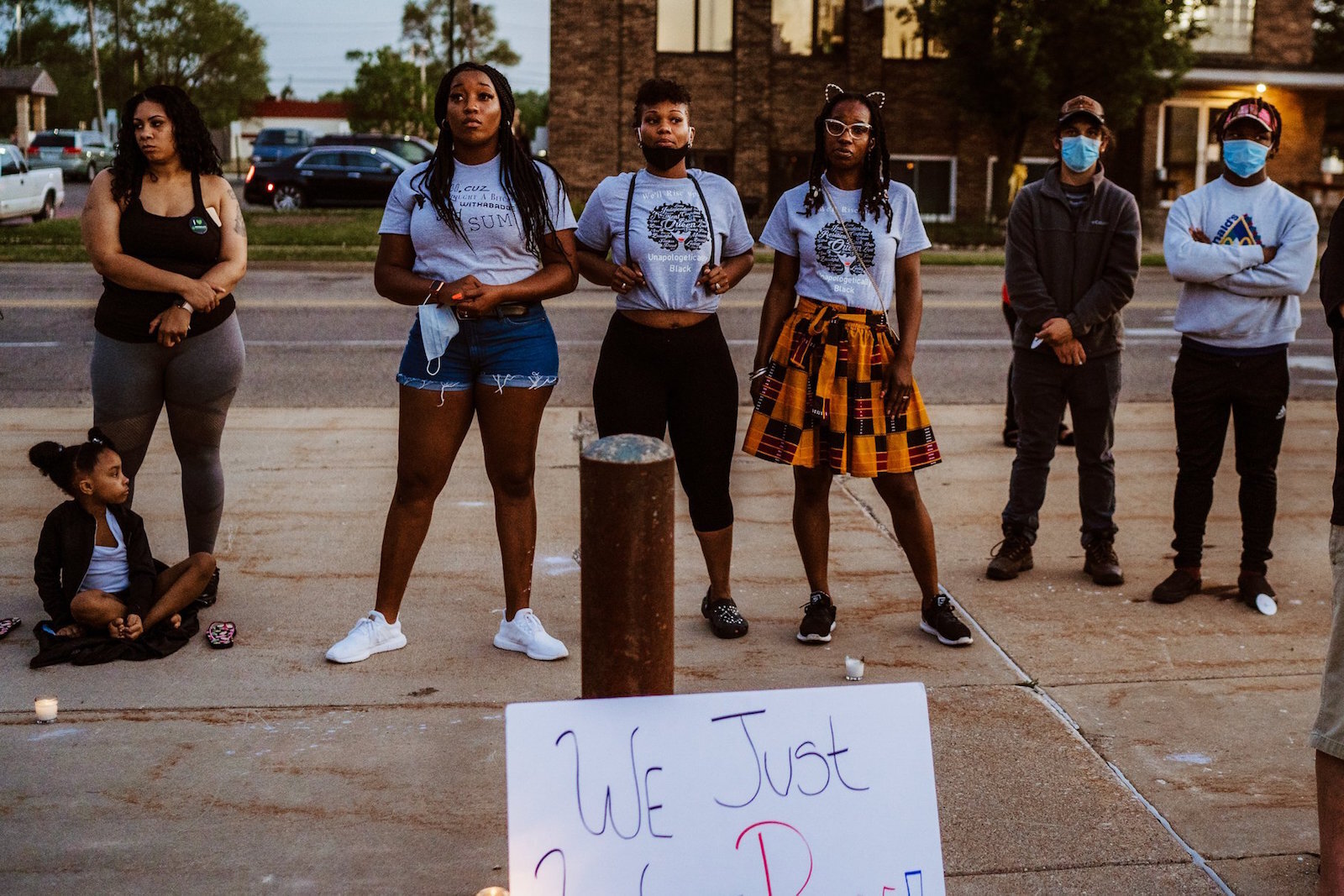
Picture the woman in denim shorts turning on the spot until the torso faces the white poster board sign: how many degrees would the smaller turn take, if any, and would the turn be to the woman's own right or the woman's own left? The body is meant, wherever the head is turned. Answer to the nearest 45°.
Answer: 0° — they already face it

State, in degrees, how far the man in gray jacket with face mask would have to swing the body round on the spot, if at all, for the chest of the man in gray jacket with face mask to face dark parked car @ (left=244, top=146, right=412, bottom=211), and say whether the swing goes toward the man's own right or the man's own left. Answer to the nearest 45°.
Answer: approximately 135° to the man's own right

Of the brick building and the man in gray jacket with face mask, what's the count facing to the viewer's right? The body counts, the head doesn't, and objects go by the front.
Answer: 0

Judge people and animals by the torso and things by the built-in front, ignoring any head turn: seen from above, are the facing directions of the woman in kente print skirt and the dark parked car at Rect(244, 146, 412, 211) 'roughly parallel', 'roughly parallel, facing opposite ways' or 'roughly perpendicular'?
roughly perpendicular

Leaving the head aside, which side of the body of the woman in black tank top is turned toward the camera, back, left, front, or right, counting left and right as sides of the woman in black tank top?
front

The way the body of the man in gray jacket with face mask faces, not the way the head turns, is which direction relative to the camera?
toward the camera

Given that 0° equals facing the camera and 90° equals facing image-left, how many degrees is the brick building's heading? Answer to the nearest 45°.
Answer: approximately 0°

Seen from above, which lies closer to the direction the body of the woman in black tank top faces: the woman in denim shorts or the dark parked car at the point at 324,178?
the woman in denim shorts

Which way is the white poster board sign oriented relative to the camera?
toward the camera

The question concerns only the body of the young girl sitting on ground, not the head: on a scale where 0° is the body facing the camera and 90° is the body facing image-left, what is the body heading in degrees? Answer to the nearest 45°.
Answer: approximately 315°

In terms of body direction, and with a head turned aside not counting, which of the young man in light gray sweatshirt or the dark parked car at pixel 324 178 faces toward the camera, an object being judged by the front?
the young man in light gray sweatshirt

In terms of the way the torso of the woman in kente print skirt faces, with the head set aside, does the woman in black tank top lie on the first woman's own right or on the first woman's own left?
on the first woman's own right

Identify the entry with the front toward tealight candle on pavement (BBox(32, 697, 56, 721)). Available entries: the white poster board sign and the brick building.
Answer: the brick building

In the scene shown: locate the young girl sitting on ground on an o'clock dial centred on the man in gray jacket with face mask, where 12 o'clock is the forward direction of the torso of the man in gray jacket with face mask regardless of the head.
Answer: The young girl sitting on ground is roughly at 2 o'clock from the man in gray jacket with face mask.

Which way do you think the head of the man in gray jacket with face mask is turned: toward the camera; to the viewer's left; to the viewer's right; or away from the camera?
toward the camera

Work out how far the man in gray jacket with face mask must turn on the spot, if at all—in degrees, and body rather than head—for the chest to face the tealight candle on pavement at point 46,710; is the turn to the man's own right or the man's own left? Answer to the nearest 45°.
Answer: approximately 45° to the man's own right

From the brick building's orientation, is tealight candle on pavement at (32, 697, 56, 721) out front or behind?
out front
